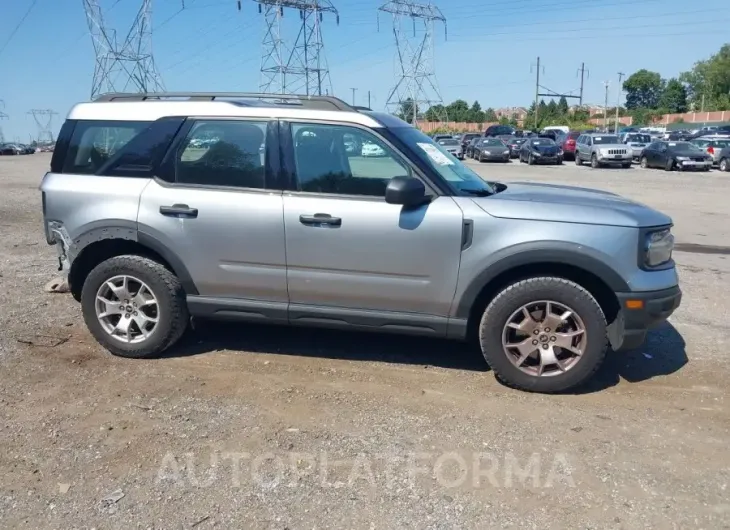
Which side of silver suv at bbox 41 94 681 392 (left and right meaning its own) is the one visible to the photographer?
right

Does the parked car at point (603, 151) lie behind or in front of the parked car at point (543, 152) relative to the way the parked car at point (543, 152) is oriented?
in front

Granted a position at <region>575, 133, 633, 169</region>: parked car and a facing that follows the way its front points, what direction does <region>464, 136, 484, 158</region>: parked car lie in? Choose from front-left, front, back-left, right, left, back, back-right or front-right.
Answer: back

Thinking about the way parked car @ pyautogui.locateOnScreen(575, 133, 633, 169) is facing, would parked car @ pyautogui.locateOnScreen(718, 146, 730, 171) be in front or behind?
in front

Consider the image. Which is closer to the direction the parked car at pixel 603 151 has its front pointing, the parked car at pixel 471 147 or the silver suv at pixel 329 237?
the silver suv

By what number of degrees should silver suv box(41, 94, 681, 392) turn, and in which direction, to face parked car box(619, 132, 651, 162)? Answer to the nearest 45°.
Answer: approximately 45° to its left

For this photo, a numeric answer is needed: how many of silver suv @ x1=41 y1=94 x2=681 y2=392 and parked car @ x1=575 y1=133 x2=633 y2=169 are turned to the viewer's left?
0

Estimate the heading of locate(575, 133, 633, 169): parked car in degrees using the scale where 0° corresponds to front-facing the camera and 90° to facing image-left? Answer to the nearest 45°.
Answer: approximately 315°

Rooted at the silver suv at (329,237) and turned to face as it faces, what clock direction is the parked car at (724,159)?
The parked car is roughly at 10 o'clock from the silver suv.

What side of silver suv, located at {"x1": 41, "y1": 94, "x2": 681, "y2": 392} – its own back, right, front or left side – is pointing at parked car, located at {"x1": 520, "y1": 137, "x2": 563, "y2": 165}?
left

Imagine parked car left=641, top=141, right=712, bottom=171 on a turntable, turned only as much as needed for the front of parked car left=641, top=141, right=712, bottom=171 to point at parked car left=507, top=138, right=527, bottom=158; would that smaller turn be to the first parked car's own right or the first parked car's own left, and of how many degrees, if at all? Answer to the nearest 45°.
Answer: approximately 180°

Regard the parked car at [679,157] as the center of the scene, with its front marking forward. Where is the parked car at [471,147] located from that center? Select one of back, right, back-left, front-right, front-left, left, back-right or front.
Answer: back
